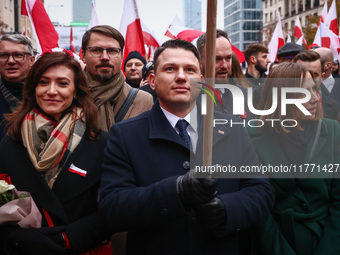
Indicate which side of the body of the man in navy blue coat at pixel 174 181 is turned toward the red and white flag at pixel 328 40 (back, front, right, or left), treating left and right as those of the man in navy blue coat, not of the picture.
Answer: back

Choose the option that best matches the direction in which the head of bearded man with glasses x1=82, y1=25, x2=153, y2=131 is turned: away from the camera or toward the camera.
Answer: toward the camera

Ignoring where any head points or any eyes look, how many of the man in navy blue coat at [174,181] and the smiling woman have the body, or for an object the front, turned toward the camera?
2

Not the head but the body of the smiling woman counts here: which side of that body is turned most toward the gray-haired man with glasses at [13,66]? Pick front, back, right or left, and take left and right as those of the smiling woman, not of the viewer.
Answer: back

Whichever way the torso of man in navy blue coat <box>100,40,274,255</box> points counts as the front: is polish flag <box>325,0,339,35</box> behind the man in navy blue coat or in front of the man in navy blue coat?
behind

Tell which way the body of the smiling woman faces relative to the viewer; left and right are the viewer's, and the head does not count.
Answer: facing the viewer

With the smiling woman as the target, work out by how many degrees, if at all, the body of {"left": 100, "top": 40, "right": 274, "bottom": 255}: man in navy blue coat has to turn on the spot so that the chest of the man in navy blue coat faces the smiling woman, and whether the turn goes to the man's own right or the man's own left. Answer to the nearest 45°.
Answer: approximately 90° to the man's own right

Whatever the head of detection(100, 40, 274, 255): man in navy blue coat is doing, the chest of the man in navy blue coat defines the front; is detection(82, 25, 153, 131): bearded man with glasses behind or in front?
behind

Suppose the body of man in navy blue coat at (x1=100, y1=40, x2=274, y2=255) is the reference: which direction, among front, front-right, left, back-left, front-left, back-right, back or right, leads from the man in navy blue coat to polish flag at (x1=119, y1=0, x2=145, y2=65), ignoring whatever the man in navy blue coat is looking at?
back

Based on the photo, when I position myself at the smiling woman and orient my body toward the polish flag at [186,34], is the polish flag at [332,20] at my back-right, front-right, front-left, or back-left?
front-right

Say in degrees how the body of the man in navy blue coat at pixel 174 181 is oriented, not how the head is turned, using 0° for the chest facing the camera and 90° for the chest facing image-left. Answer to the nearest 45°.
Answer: approximately 0°

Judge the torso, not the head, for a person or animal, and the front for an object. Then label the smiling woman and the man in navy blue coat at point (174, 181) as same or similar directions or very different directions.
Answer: same or similar directions

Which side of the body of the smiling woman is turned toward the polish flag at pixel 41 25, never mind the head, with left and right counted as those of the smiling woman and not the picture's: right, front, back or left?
back
